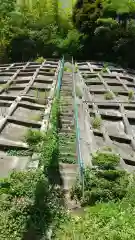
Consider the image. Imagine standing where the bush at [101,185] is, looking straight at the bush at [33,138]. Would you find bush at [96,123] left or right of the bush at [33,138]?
right

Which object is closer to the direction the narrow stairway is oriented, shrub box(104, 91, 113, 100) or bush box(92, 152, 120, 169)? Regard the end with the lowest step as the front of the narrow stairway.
the bush

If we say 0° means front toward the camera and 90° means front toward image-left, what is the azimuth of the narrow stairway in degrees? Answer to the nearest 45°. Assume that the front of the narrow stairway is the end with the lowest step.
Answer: approximately 0°

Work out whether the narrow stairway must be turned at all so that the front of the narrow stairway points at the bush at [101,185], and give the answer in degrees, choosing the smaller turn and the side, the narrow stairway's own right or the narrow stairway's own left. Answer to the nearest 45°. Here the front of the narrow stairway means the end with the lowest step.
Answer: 0° — it already faces it
